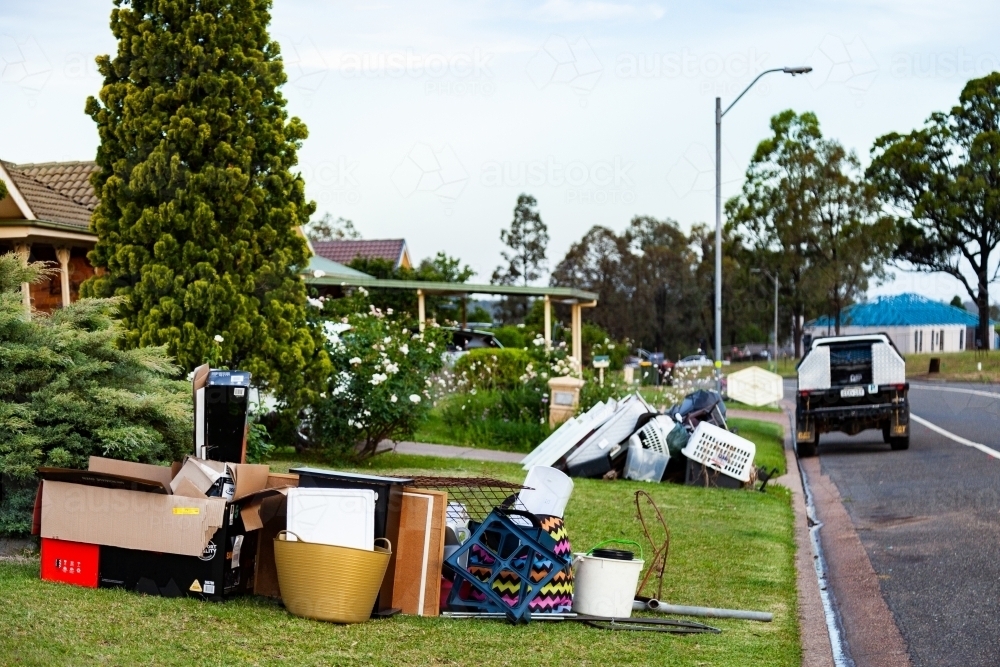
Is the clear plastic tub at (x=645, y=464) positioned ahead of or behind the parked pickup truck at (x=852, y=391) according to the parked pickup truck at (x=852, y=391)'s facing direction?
behind

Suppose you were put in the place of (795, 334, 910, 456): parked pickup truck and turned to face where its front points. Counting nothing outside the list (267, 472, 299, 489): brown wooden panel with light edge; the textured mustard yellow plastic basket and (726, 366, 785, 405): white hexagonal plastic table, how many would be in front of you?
1

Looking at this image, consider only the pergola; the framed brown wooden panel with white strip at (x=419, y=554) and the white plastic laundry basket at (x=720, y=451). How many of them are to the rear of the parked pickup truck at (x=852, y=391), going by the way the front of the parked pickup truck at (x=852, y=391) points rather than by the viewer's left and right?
2

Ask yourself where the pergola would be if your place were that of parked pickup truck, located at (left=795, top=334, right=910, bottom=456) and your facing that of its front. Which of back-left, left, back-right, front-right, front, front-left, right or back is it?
front-left

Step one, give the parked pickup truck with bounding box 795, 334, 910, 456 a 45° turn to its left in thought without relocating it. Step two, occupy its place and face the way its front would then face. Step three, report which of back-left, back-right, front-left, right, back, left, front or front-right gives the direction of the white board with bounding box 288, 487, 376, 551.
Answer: back-left

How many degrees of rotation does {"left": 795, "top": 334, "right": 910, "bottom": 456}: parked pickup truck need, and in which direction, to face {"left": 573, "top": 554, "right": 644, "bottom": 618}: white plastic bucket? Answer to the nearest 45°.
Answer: approximately 180°

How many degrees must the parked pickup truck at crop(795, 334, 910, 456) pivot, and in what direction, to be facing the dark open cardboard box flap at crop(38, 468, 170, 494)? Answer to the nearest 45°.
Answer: approximately 180°

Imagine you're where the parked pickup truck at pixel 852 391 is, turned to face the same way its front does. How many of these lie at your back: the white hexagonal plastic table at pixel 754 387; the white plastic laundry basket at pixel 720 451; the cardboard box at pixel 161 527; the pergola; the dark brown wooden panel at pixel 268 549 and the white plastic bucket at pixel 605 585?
4

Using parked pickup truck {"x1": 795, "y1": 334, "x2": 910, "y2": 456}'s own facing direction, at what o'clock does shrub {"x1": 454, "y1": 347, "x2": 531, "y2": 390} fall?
The shrub is roughly at 10 o'clock from the parked pickup truck.

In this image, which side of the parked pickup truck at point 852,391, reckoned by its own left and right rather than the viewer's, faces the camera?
back

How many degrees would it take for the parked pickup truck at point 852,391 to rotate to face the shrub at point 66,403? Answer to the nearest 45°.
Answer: approximately 180°

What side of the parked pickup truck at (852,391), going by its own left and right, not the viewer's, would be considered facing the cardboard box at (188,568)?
back

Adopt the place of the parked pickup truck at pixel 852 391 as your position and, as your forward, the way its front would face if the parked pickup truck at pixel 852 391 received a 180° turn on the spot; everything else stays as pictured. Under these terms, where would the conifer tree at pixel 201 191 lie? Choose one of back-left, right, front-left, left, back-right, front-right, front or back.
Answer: front-right

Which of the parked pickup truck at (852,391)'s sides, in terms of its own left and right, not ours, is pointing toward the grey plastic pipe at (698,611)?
back

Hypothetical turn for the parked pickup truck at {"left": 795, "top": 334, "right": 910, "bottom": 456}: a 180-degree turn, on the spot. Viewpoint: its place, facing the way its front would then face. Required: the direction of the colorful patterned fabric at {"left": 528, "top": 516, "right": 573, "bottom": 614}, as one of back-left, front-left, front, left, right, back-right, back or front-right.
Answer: front

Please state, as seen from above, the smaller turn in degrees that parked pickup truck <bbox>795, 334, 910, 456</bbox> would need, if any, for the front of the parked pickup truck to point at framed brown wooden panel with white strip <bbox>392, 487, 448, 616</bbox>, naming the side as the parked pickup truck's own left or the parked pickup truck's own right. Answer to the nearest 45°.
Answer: approximately 180°

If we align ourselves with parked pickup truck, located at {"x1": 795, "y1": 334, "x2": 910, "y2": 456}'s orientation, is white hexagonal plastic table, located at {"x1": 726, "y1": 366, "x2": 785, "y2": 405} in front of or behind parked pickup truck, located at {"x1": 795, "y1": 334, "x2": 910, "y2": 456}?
in front
